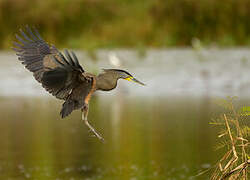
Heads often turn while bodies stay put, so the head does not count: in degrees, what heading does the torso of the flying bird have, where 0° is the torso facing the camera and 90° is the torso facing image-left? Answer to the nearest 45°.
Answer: approximately 270°
